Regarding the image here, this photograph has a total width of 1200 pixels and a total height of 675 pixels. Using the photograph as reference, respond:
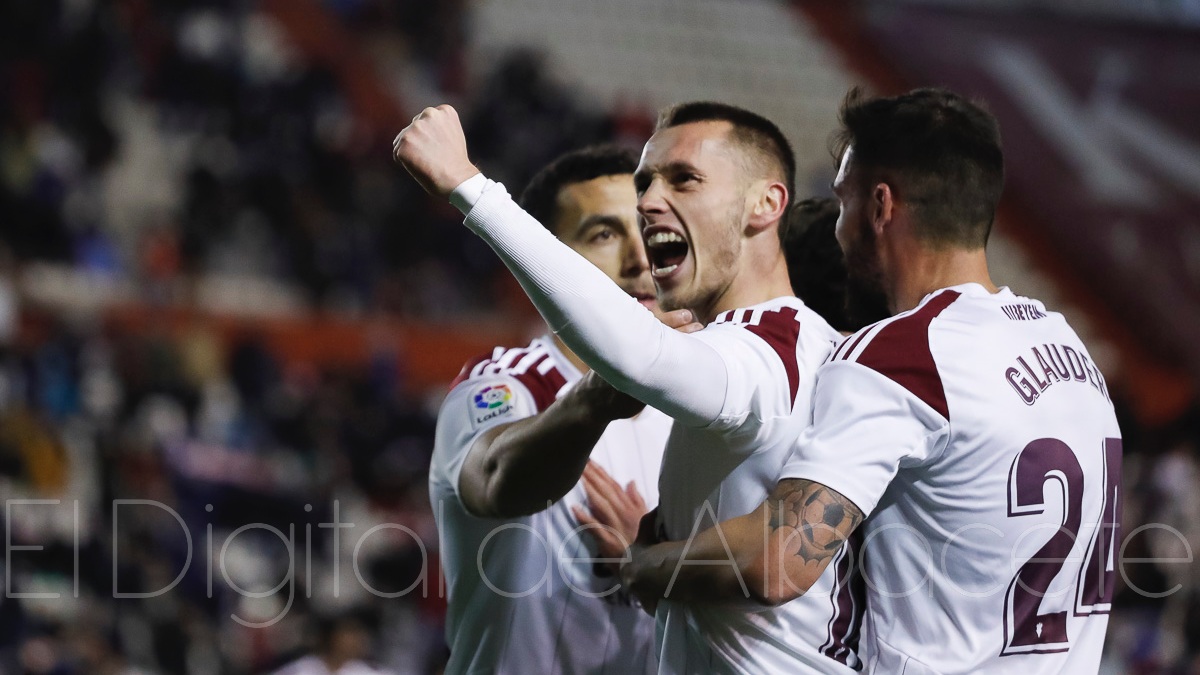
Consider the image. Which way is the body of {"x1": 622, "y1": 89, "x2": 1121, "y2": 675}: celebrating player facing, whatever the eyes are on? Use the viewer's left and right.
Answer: facing away from the viewer and to the left of the viewer

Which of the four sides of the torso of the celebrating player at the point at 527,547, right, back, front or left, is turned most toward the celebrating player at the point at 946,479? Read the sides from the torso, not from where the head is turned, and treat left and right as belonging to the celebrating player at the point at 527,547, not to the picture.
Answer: front

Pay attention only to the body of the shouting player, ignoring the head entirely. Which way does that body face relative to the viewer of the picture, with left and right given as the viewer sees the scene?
facing to the left of the viewer

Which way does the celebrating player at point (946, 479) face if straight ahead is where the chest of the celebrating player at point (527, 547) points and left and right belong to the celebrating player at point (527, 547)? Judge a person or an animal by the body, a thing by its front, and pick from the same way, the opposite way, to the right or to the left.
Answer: the opposite way

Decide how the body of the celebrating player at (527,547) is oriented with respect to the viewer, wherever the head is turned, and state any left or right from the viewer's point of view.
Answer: facing the viewer and to the right of the viewer

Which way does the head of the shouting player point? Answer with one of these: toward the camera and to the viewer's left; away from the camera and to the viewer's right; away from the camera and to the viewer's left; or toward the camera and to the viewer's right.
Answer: toward the camera and to the viewer's left

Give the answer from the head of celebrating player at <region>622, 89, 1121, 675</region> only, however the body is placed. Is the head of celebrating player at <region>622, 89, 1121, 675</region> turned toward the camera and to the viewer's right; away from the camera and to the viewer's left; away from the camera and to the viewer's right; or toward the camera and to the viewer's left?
away from the camera and to the viewer's left

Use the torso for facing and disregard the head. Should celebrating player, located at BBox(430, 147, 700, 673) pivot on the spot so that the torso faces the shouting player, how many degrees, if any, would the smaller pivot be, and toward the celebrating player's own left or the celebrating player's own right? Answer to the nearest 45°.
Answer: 0° — they already face them
